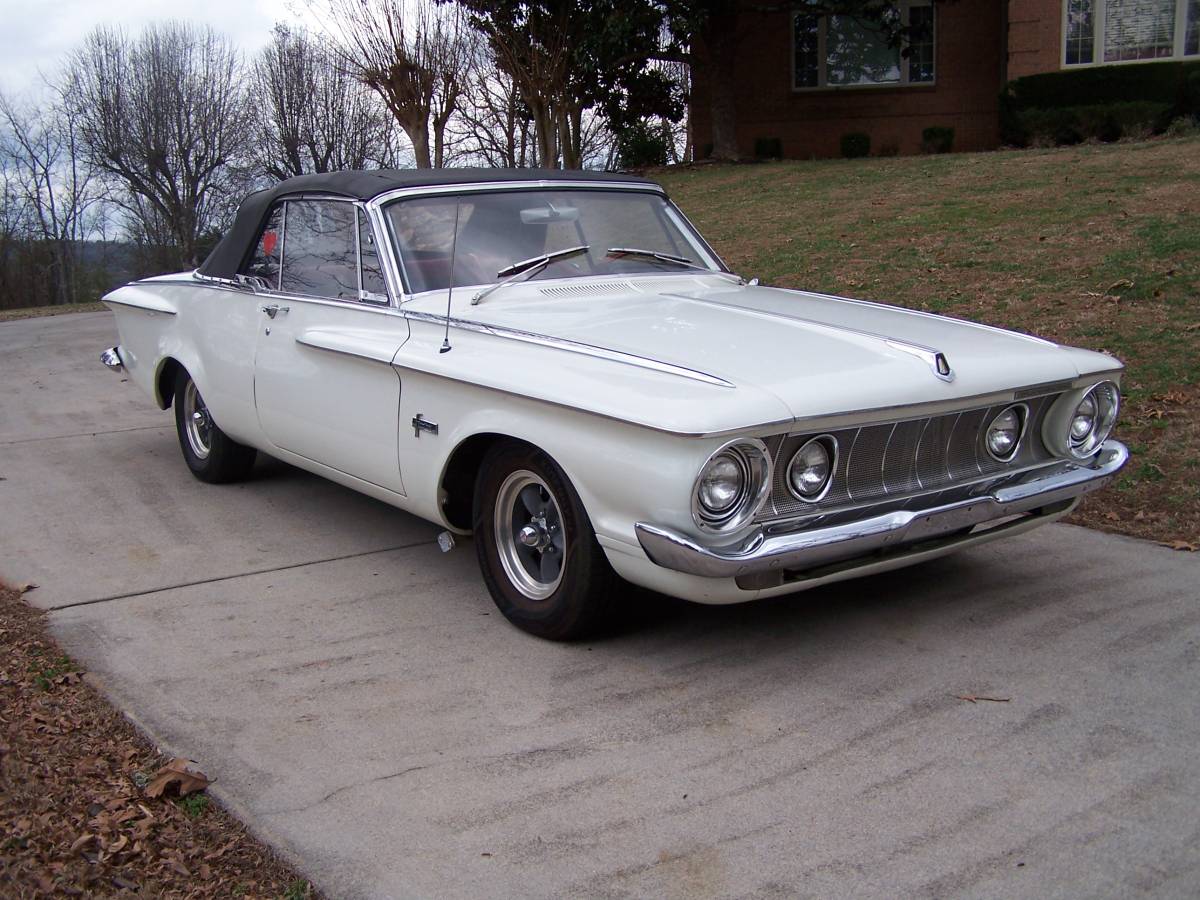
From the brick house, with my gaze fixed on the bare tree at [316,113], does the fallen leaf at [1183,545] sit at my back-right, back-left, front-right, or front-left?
back-left

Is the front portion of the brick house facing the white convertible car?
yes

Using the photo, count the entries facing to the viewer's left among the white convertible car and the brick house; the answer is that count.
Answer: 0

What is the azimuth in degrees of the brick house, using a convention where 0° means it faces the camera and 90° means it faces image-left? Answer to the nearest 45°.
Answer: approximately 0°

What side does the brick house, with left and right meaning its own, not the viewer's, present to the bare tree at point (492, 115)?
right

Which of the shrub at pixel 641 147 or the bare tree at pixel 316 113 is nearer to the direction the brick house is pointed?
the shrub

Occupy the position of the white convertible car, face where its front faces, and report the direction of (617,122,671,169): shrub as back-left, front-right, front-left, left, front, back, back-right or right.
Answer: back-left

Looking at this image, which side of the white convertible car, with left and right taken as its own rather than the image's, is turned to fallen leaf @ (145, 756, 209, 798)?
right

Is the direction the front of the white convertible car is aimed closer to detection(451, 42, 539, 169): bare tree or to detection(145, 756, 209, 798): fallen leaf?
the fallen leaf

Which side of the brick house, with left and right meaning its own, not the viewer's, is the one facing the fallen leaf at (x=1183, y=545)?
front

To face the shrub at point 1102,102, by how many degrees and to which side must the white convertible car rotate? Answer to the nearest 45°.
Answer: approximately 90° to its left

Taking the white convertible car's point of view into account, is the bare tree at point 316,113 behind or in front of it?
behind

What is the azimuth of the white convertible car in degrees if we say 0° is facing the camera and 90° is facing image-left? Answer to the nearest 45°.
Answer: approximately 315°

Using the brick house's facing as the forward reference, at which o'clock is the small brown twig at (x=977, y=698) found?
The small brown twig is roughly at 12 o'clock from the brick house.
